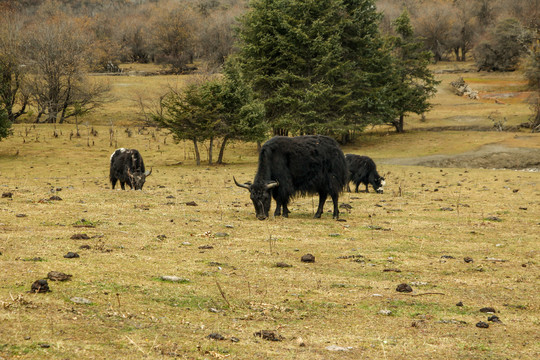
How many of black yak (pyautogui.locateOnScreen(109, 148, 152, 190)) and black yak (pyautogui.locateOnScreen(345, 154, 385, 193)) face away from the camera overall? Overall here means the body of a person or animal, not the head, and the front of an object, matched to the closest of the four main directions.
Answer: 0

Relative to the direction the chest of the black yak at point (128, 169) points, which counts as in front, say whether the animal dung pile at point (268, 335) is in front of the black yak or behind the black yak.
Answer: in front

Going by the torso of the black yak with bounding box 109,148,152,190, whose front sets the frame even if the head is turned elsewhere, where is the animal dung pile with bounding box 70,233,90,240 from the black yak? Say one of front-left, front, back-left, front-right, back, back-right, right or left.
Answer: front-right

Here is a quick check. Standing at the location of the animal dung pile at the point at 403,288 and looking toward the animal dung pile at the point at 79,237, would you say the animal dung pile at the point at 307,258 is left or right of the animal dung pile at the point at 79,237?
right

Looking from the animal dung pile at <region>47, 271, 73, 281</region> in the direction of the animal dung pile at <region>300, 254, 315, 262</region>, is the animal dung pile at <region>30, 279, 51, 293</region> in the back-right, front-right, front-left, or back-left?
back-right

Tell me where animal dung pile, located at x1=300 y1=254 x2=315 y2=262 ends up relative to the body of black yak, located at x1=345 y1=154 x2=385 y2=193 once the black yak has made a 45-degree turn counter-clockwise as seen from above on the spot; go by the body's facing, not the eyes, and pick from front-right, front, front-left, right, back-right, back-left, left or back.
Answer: back-right

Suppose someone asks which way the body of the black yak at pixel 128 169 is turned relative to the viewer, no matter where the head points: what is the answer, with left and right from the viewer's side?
facing the viewer and to the right of the viewer

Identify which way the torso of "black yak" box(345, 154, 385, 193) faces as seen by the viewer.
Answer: to the viewer's right

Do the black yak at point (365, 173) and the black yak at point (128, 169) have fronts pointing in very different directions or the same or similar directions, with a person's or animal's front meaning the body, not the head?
same or similar directions

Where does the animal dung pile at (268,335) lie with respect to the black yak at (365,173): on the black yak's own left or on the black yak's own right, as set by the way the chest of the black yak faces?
on the black yak's own right

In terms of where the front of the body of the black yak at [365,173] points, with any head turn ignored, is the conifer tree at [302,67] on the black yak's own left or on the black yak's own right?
on the black yak's own left

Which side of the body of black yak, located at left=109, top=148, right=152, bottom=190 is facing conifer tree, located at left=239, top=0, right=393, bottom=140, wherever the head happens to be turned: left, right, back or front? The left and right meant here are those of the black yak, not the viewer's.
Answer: left

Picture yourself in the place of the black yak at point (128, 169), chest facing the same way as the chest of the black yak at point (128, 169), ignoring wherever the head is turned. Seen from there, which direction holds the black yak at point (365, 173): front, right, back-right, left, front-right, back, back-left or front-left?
front-left

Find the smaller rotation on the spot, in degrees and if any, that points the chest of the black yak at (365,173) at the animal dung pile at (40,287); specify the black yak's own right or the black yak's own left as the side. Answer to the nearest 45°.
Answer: approximately 90° to the black yak's own right
